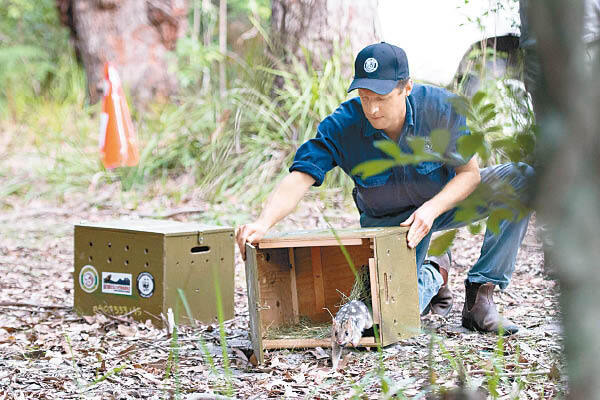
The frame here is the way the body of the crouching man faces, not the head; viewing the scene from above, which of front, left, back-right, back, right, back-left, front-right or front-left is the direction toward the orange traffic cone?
back-right

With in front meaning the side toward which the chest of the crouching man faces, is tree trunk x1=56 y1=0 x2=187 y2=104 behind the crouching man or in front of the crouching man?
behind

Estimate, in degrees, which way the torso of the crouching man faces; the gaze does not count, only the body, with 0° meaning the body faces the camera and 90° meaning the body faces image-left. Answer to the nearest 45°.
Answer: approximately 0°

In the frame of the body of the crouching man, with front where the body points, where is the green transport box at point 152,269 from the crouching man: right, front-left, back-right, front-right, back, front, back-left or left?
right

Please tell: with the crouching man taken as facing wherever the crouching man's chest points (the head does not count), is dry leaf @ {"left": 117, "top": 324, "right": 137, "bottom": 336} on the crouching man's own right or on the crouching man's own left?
on the crouching man's own right

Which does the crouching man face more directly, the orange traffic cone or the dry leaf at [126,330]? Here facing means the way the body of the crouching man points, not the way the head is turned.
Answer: the dry leaf
